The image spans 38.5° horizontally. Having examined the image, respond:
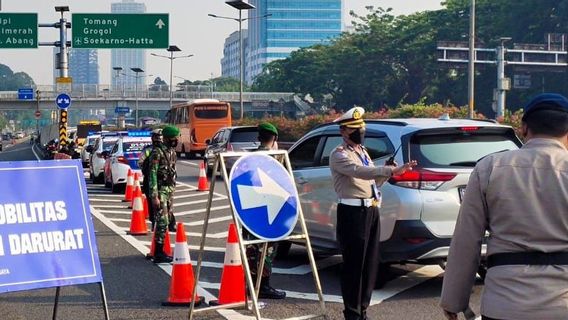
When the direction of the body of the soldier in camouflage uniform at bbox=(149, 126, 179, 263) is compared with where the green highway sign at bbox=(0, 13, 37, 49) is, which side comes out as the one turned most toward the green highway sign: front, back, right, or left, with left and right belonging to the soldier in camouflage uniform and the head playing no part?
left

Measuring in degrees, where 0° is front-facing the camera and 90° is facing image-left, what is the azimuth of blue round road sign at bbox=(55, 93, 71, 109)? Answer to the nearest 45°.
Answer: approximately 0°

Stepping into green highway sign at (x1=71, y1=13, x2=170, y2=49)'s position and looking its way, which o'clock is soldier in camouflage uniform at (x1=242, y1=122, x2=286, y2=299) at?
The soldier in camouflage uniform is roughly at 12 o'clock from the green highway sign.

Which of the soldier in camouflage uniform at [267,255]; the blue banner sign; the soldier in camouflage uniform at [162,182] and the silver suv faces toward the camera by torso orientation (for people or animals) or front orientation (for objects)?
the blue banner sign

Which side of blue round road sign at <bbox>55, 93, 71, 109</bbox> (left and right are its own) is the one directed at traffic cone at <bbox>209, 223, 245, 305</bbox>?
front

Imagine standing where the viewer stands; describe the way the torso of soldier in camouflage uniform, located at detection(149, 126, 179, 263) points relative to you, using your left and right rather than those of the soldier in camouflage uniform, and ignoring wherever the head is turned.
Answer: facing to the right of the viewer

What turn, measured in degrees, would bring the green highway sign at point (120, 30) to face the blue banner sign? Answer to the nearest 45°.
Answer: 0° — it already faces it
